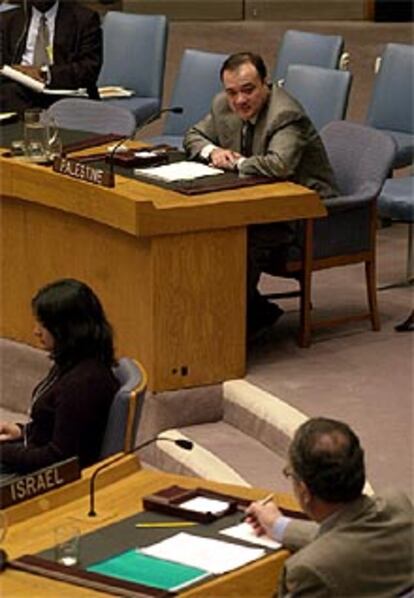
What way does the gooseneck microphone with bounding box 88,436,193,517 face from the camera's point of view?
to the viewer's right

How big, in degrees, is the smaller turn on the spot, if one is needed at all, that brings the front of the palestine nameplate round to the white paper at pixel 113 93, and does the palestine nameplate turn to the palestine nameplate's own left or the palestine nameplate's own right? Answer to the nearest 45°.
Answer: approximately 135° to the palestine nameplate's own right

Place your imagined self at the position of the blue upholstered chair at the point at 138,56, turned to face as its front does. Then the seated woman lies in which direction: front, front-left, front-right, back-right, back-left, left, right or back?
front-left

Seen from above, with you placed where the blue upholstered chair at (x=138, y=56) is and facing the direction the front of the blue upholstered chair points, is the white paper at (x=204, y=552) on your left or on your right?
on your left

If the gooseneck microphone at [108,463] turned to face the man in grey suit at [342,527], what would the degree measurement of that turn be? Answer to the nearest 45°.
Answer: approximately 45° to its right

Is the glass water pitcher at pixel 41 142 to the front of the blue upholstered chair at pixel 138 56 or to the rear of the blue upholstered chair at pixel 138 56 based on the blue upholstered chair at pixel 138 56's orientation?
to the front

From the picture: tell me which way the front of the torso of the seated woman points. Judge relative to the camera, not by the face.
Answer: to the viewer's left

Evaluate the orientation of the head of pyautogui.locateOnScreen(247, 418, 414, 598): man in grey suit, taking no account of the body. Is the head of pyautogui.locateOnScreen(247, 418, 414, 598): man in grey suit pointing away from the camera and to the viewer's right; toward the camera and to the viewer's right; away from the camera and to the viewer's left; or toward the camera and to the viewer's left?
away from the camera and to the viewer's left

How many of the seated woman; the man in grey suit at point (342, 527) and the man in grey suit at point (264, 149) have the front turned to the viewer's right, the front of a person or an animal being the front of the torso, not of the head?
0

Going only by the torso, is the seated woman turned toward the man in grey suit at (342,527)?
no

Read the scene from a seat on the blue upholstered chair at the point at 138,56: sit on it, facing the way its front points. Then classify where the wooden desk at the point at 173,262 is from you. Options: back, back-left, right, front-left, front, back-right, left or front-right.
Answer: front-left

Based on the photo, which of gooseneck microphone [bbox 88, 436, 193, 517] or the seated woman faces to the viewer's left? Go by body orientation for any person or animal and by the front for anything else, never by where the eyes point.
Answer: the seated woman

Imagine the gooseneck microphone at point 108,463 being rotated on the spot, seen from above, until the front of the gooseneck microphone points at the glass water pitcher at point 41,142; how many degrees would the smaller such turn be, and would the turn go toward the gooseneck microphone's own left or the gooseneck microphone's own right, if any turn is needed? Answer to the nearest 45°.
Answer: approximately 90° to the gooseneck microphone's own left
